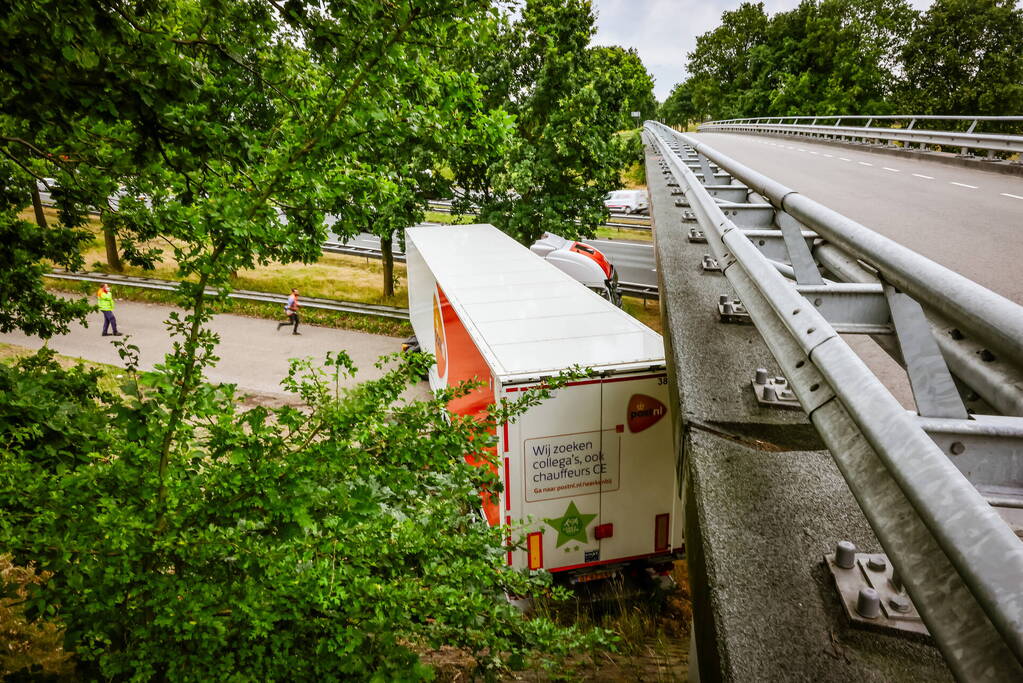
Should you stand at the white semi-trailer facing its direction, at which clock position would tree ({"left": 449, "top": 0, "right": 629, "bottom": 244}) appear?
The tree is roughly at 12 o'clock from the white semi-trailer.

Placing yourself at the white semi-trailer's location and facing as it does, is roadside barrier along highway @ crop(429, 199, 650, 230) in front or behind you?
in front

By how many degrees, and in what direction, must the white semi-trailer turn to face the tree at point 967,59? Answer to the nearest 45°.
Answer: approximately 45° to its right

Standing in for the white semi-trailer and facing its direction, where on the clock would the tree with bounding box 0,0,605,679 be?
The tree is roughly at 7 o'clock from the white semi-trailer.

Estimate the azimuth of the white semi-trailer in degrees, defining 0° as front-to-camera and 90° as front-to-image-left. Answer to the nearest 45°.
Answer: approximately 180°

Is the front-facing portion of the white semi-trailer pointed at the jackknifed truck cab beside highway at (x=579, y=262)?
yes

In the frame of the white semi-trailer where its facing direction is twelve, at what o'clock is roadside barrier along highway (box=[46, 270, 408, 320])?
The roadside barrier along highway is roughly at 11 o'clock from the white semi-trailer.

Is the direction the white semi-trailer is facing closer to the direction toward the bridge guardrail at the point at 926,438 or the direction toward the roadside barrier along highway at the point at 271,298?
the roadside barrier along highway

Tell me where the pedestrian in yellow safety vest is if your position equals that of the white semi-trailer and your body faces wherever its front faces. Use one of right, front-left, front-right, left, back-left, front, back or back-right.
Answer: front-left
